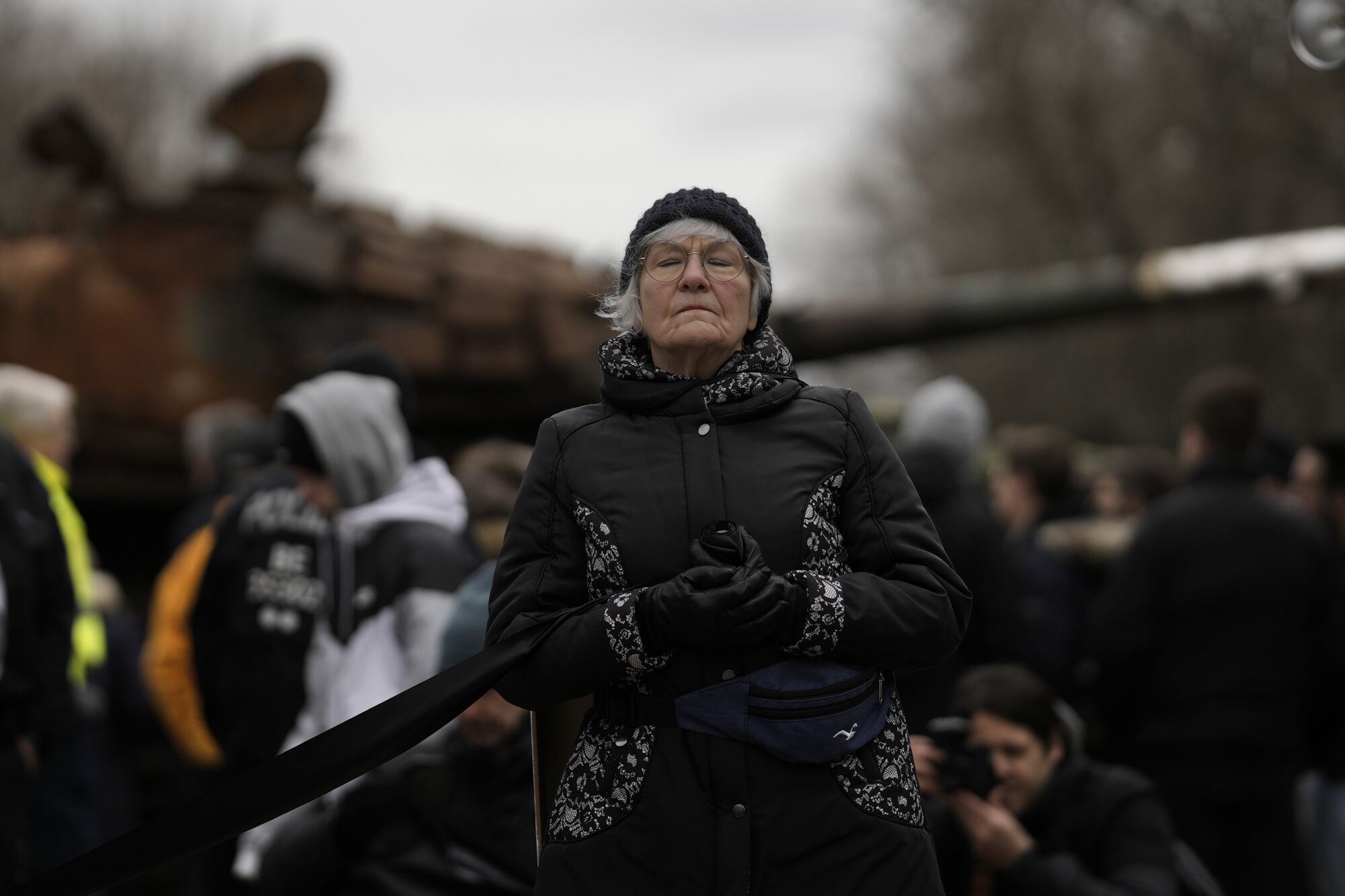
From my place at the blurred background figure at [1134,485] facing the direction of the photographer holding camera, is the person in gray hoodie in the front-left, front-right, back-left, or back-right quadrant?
front-right

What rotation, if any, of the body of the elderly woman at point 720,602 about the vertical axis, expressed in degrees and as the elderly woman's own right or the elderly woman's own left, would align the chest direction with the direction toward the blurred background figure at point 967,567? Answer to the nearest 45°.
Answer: approximately 180°

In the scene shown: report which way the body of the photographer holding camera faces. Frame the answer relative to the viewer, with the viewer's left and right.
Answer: facing the viewer and to the left of the viewer

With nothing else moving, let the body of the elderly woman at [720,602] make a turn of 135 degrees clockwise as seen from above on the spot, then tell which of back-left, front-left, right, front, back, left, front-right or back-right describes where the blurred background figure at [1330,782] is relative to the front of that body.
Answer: right

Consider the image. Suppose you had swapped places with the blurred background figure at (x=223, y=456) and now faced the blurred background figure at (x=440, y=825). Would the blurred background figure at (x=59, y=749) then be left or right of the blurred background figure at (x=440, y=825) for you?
right

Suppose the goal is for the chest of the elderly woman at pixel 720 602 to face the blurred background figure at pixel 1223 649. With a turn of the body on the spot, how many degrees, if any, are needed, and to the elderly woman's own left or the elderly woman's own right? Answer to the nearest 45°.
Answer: approximately 135° to the elderly woman's own left

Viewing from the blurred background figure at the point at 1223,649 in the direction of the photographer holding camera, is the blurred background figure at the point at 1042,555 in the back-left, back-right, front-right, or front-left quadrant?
back-right
